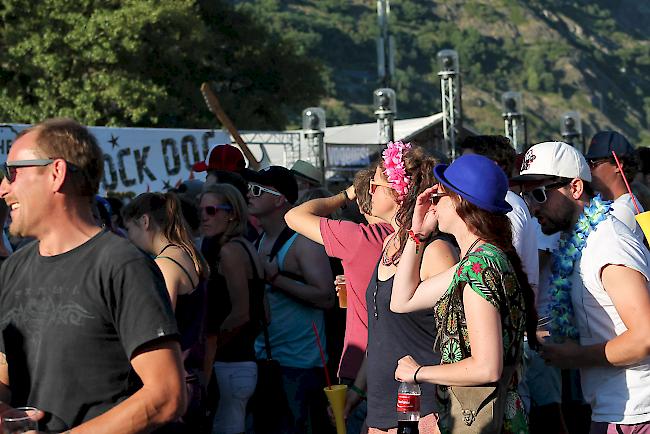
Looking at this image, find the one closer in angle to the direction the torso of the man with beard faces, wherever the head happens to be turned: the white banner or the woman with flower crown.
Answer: the woman with flower crown

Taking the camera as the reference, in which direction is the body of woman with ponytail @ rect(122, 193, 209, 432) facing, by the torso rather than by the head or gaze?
to the viewer's left

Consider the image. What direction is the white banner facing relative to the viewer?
toward the camera

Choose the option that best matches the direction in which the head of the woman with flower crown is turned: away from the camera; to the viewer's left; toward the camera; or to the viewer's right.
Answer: to the viewer's left

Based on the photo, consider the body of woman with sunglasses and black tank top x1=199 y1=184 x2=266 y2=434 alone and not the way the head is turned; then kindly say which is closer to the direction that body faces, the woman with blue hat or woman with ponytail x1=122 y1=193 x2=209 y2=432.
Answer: the woman with ponytail

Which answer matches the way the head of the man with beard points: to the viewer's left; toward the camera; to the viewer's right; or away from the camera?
to the viewer's left

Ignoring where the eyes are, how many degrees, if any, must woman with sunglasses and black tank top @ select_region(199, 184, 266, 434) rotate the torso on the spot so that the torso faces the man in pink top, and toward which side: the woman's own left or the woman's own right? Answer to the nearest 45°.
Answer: approximately 135° to the woman's own left

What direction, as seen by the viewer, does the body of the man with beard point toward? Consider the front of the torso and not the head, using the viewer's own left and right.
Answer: facing to the left of the viewer

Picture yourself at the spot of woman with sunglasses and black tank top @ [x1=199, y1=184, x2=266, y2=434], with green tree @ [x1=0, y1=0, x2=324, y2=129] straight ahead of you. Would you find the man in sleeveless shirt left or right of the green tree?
right

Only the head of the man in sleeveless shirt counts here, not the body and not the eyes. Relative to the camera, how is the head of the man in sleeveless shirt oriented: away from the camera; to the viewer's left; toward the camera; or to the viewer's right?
to the viewer's left

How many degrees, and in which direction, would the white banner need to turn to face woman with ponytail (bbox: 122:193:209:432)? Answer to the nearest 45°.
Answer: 0° — it already faces them

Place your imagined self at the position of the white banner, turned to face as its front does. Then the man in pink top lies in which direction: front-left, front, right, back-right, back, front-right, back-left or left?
front

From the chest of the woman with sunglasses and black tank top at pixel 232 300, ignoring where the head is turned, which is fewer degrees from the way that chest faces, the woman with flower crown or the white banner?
the white banner
